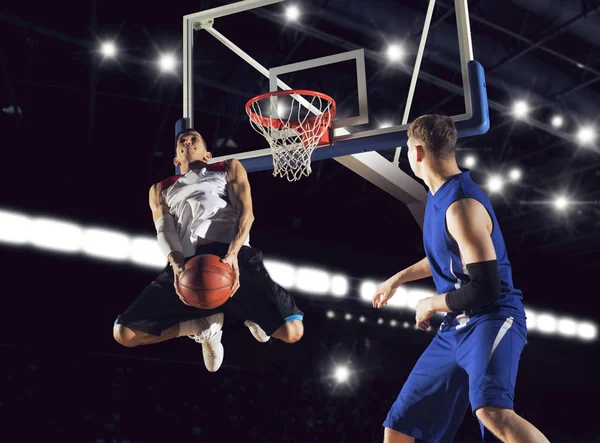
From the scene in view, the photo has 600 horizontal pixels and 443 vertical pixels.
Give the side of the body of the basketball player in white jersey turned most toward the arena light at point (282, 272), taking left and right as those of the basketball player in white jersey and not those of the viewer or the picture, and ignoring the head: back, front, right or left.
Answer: back

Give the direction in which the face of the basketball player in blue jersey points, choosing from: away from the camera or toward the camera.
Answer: away from the camera

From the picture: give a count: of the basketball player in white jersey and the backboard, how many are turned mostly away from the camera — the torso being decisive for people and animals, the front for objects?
0

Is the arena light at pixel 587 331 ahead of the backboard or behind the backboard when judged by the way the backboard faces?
behind

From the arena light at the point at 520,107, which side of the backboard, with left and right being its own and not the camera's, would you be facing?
back

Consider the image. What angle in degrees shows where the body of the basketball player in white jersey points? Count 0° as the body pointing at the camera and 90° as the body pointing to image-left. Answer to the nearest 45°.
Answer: approximately 0°

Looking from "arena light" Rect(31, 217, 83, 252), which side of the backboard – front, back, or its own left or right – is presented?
right

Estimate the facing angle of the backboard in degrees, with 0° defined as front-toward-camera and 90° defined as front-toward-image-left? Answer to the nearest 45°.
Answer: approximately 45°

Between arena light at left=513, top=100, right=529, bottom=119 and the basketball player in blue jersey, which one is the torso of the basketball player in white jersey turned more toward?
the basketball player in blue jersey

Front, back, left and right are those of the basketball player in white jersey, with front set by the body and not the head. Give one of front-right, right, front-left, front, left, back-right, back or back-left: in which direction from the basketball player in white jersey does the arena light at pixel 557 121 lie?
back-left

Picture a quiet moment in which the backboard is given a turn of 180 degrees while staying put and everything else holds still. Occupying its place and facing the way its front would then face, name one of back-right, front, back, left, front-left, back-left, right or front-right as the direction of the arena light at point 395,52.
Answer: front-left
